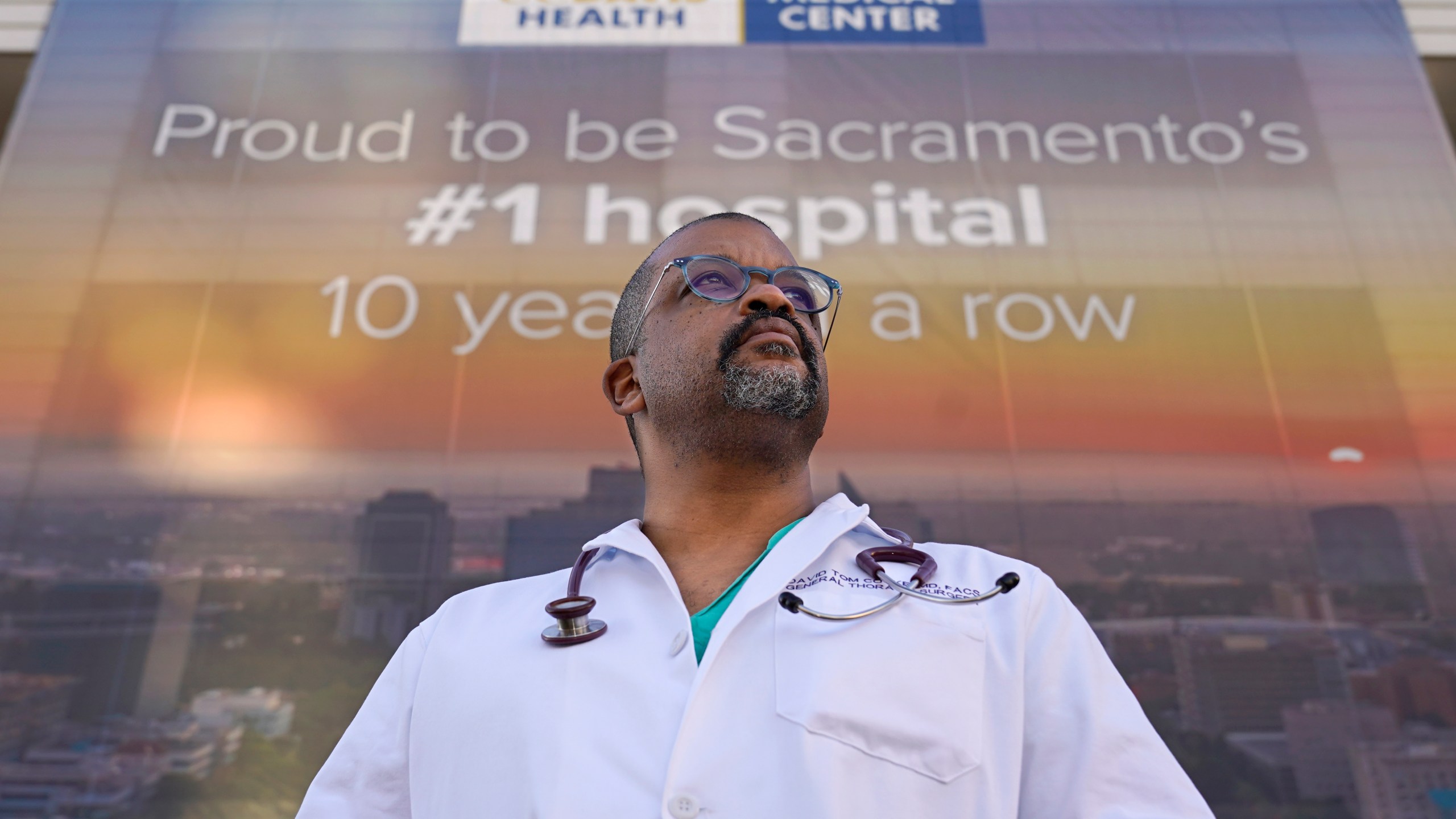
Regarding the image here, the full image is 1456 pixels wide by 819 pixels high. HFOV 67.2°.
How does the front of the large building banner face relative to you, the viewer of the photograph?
facing the viewer

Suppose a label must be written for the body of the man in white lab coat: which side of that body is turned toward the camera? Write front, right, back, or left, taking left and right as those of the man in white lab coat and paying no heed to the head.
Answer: front

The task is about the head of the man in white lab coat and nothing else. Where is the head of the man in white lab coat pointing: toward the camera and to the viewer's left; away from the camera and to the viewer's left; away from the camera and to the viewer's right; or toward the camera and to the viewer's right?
toward the camera and to the viewer's right
